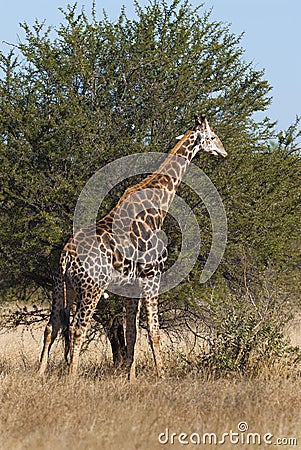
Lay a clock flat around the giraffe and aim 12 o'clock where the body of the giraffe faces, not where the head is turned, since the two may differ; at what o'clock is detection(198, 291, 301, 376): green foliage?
The green foliage is roughly at 12 o'clock from the giraffe.

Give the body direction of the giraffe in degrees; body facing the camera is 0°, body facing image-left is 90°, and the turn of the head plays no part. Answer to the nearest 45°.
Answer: approximately 270°
